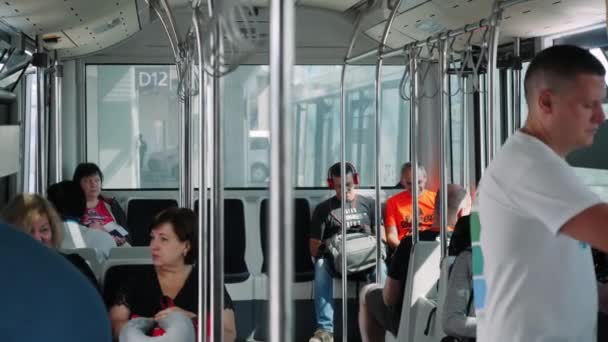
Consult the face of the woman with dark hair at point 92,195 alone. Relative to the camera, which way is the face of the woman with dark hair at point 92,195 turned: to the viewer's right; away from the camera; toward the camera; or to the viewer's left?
toward the camera

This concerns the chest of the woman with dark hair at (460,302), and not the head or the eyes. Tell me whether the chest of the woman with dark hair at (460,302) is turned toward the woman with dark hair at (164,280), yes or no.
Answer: no

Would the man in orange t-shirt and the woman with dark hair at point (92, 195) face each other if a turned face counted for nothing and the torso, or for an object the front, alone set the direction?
no

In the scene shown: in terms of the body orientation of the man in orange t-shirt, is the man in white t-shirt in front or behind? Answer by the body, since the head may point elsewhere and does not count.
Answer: in front

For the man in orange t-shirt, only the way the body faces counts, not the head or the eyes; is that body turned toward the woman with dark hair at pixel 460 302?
yes

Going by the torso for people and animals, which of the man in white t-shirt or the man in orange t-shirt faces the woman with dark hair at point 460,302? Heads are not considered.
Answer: the man in orange t-shirt

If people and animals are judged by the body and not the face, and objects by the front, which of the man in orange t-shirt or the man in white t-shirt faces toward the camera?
the man in orange t-shirt

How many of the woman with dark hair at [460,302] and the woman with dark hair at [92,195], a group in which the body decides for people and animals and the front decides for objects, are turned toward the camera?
1

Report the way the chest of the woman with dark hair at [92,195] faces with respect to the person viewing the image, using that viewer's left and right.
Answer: facing the viewer

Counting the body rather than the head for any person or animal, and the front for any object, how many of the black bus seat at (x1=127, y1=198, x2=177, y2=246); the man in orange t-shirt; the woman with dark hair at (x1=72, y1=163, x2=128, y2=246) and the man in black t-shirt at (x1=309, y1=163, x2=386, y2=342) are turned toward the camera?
4

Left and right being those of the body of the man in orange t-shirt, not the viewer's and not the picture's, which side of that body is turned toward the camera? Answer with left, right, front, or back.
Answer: front

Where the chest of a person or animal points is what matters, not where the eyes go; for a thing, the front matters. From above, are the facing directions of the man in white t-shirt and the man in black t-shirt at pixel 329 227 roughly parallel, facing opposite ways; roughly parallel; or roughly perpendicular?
roughly perpendicular

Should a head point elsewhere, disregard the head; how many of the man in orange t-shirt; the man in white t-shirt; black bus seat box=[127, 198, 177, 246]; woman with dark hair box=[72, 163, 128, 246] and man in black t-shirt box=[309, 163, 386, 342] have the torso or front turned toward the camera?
4

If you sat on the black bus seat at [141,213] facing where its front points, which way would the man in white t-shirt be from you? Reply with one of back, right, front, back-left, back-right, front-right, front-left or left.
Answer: front

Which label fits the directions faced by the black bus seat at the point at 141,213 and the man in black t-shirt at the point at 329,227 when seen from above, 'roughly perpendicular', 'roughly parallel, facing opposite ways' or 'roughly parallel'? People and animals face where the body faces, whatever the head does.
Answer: roughly parallel

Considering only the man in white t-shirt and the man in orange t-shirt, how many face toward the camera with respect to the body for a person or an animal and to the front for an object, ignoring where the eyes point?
1
